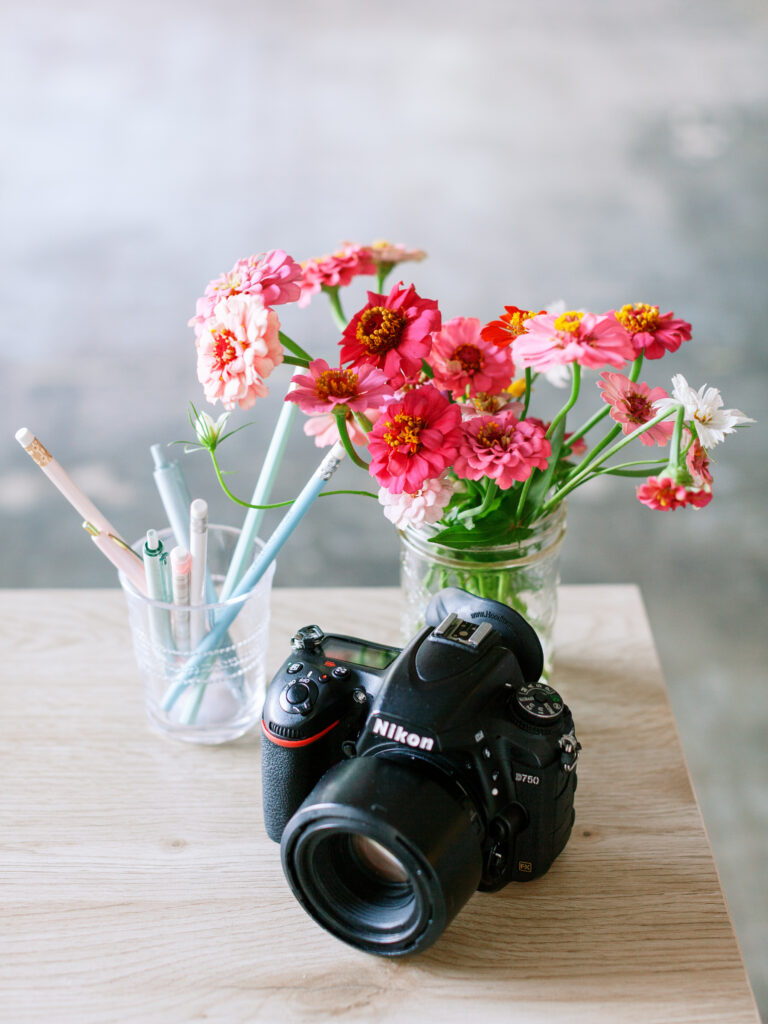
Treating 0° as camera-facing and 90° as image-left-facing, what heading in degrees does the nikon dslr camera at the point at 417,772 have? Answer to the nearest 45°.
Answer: approximately 45°
